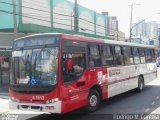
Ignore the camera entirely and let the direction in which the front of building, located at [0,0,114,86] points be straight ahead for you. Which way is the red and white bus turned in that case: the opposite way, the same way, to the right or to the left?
to the right

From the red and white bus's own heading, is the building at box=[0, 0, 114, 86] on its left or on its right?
on its right

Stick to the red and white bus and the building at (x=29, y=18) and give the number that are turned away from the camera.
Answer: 0

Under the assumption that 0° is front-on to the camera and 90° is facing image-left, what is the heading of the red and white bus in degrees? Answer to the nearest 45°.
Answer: approximately 45°

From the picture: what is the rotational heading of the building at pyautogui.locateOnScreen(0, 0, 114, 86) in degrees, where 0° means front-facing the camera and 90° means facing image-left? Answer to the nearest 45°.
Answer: approximately 315°
